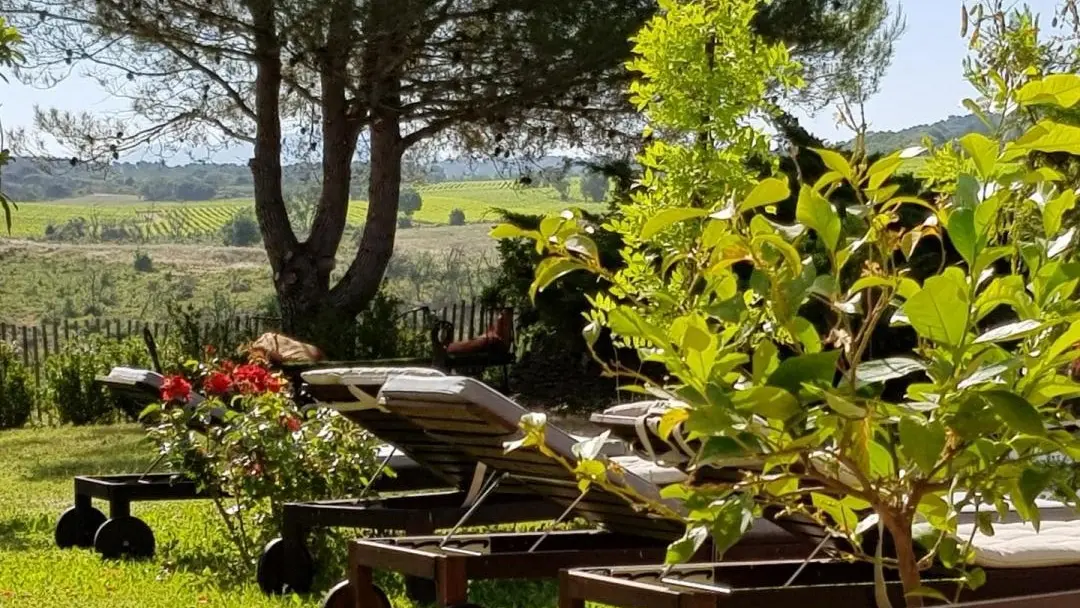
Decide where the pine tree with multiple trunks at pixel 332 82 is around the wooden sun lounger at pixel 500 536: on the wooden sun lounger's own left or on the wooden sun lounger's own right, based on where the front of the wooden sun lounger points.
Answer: on the wooden sun lounger's own left

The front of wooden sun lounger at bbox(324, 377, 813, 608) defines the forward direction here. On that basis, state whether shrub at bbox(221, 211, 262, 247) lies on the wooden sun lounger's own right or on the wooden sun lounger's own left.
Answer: on the wooden sun lounger's own left
